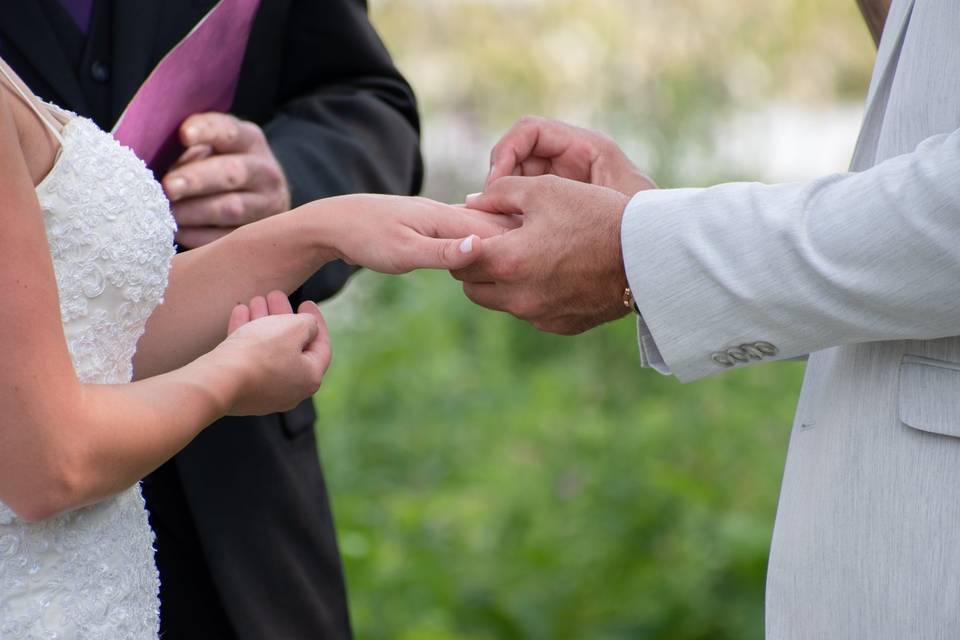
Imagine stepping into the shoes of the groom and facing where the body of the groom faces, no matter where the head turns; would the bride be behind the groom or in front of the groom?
in front

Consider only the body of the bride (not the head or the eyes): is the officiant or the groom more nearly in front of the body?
the groom

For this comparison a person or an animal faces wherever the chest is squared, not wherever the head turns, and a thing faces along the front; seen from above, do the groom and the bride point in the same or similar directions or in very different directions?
very different directions

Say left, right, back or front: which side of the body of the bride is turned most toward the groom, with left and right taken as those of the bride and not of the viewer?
front

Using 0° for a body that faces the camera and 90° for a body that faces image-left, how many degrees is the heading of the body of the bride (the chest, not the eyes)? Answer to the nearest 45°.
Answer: approximately 270°

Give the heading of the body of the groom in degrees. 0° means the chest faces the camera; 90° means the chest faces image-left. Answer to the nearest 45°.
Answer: approximately 90°

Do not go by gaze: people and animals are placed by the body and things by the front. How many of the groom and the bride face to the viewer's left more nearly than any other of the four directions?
1

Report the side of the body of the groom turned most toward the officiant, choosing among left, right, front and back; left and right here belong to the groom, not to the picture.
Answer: front
